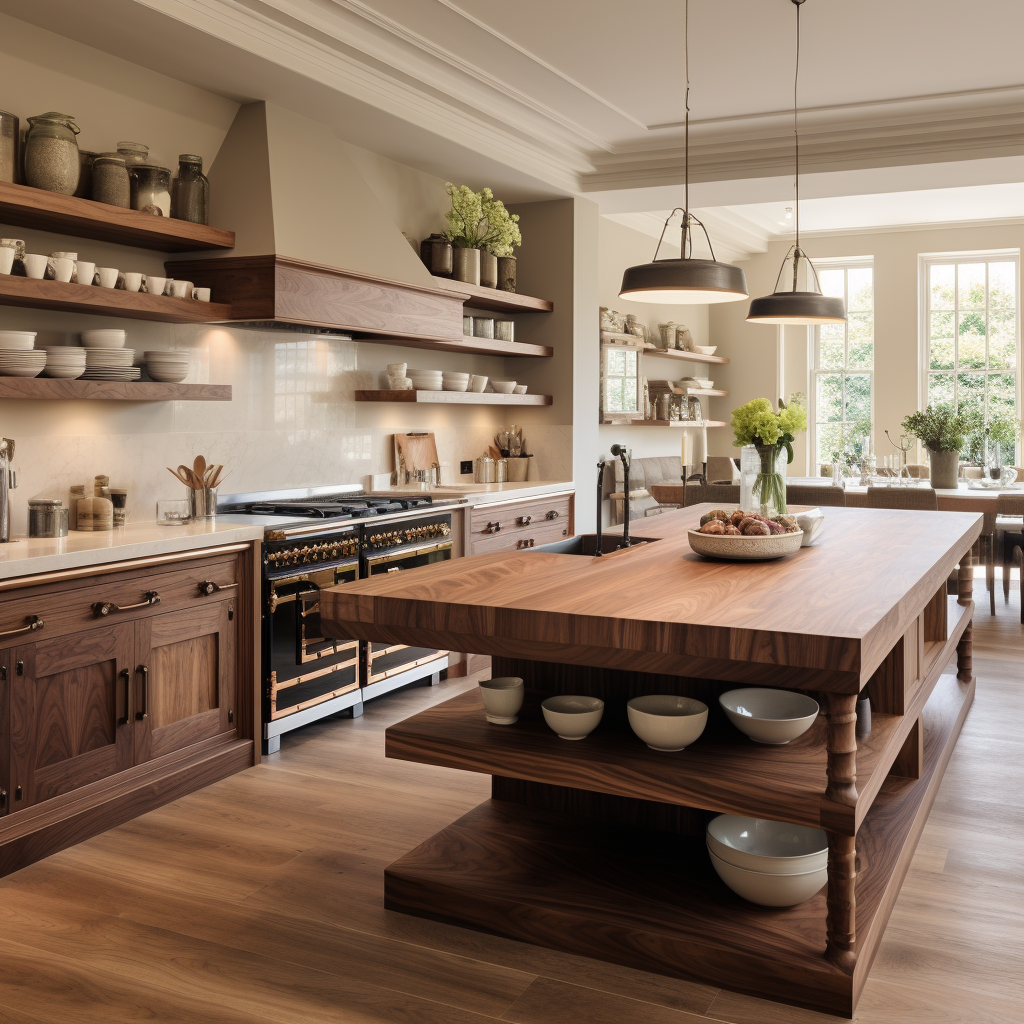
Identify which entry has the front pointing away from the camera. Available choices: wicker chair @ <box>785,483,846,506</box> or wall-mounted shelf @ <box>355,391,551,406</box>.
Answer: the wicker chair

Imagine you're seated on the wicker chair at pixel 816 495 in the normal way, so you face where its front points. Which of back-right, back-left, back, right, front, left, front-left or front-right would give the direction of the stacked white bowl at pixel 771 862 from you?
back

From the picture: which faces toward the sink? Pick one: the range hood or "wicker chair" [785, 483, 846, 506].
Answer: the range hood

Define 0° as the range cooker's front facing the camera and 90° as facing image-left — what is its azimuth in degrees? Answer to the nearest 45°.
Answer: approximately 315°

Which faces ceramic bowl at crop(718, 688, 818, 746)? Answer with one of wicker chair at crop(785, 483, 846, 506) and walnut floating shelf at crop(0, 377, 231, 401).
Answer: the walnut floating shelf

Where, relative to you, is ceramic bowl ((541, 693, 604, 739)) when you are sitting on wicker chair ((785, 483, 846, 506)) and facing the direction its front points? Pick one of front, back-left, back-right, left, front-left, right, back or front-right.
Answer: back

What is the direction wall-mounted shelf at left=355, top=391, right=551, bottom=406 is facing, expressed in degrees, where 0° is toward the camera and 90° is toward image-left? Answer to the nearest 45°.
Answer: approximately 315°
